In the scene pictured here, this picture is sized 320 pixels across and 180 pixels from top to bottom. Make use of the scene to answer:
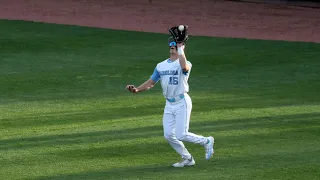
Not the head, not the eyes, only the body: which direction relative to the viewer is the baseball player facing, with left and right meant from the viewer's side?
facing the viewer and to the left of the viewer
